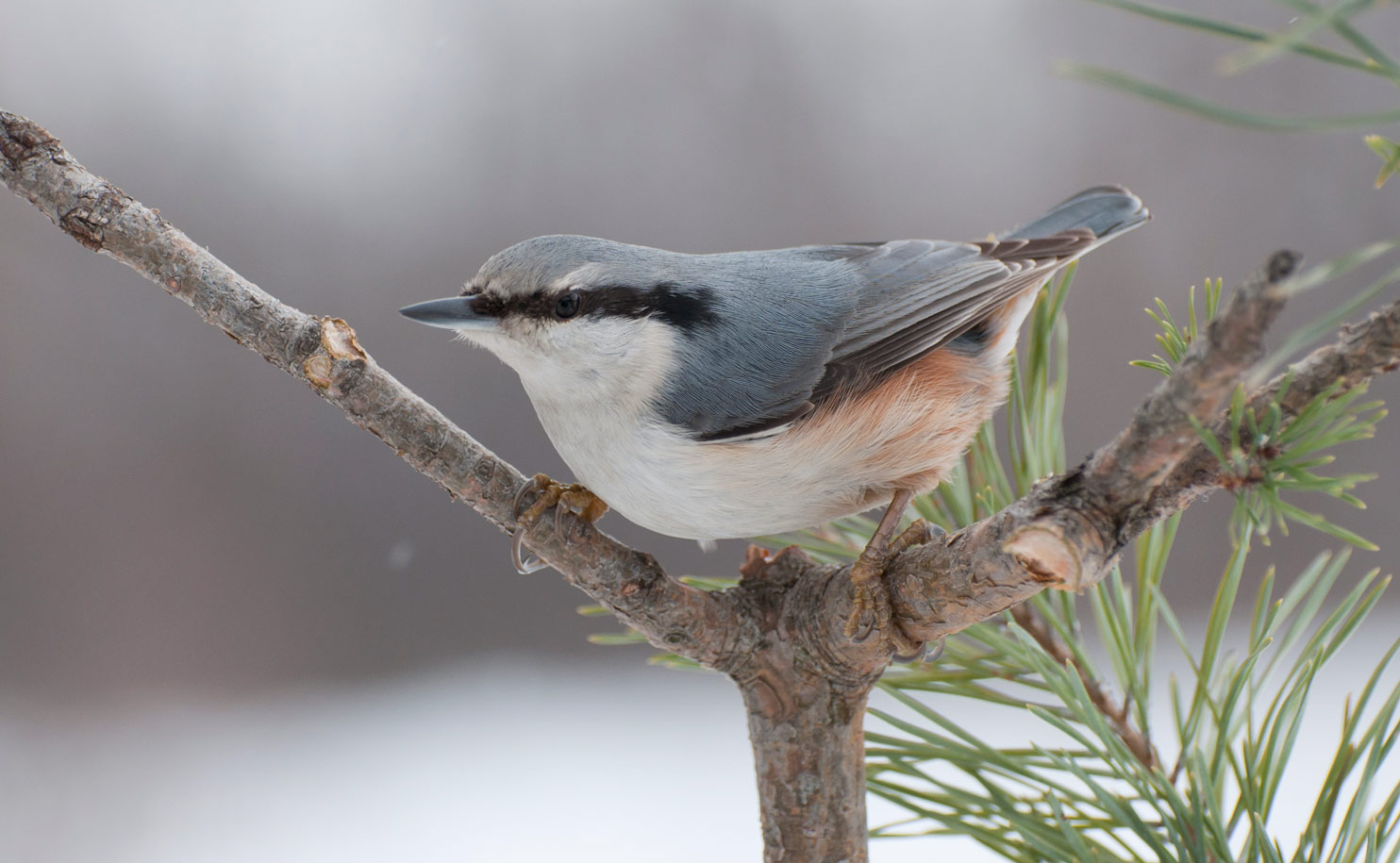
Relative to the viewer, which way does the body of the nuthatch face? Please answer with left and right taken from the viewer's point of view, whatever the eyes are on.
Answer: facing to the left of the viewer
